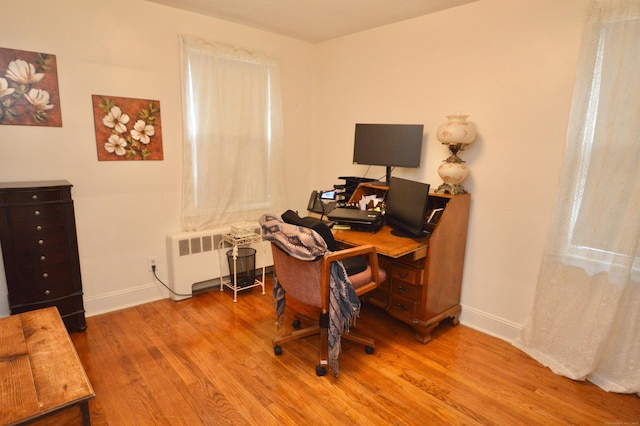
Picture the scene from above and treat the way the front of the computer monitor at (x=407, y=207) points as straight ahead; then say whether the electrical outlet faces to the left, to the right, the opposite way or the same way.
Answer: to the left

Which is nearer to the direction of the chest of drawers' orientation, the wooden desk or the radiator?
the wooden desk

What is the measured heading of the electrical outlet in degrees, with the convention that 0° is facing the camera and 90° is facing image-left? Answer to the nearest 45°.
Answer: approximately 0°

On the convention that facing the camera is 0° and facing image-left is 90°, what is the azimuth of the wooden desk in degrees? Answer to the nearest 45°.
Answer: approximately 45°

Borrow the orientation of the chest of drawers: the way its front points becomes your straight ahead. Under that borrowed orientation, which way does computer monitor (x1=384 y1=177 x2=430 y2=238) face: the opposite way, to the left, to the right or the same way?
to the right

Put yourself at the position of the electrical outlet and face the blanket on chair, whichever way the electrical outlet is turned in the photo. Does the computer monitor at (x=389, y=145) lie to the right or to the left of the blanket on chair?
left

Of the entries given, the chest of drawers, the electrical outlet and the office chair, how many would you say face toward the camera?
2

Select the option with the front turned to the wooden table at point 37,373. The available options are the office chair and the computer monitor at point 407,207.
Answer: the computer monitor

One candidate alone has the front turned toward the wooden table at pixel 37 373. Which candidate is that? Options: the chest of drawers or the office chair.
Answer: the chest of drawers

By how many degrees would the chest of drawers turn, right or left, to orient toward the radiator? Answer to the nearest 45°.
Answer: approximately 90° to its left

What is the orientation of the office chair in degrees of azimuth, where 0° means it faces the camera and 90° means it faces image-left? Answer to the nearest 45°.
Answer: approximately 225°

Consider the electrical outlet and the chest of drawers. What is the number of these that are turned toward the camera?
2
